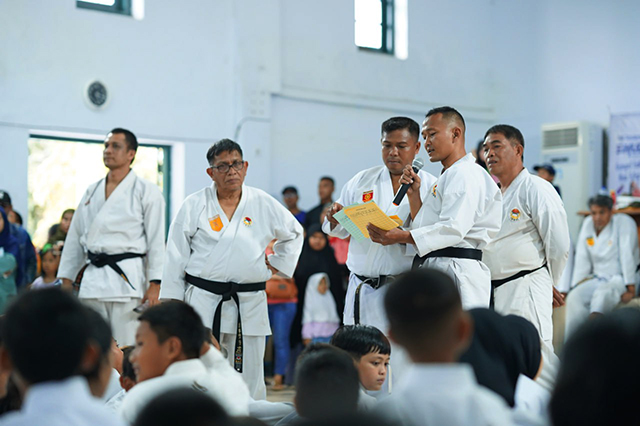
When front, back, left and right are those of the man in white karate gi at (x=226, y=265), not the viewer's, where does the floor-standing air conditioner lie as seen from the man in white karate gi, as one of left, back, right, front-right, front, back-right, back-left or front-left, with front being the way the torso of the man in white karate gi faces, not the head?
back-left

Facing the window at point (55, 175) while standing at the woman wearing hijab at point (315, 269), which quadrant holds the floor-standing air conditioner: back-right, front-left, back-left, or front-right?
back-right

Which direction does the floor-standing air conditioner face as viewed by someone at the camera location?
facing the viewer and to the left of the viewer

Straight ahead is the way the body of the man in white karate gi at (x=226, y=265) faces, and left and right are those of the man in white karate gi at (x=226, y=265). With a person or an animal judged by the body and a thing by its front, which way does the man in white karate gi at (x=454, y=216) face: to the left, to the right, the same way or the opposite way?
to the right

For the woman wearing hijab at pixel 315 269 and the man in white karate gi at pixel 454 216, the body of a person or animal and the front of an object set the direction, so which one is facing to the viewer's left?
the man in white karate gi

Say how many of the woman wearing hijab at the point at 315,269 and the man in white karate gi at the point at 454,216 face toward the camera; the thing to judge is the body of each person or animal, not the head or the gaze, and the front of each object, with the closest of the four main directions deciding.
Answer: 1

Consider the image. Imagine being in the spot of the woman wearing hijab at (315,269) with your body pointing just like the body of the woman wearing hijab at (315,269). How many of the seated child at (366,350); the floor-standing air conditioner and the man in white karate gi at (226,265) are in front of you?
2

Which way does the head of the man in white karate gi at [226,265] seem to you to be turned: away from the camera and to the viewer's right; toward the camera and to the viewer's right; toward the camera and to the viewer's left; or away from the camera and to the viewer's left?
toward the camera and to the viewer's right

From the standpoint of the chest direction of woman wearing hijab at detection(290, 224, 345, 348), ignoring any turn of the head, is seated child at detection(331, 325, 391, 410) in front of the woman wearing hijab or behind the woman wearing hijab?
in front

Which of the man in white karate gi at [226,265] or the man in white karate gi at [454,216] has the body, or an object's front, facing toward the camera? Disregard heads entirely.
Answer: the man in white karate gi at [226,265]

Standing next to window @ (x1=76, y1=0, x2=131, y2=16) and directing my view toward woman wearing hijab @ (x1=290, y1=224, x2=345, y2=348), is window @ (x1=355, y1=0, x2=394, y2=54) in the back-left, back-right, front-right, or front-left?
front-left

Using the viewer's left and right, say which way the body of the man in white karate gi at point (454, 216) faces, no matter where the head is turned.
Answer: facing to the left of the viewer
